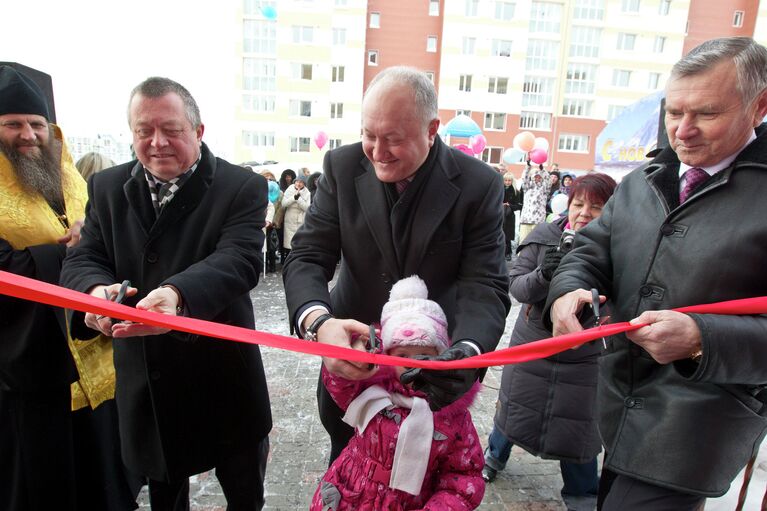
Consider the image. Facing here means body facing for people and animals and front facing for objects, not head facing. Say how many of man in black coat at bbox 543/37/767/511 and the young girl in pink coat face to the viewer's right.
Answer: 0

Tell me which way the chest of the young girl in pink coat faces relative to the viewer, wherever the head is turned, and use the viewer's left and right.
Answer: facing the viewer

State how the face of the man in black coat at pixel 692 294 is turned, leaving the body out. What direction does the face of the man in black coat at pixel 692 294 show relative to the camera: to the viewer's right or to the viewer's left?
to the viewer's left

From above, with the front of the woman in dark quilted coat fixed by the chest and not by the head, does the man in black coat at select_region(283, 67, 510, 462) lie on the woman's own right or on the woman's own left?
on the woman's own right

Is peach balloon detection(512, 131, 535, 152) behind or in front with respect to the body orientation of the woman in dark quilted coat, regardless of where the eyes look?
behind

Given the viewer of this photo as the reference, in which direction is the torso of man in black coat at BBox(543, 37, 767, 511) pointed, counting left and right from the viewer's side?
facing the viewer and to the left of the viewer

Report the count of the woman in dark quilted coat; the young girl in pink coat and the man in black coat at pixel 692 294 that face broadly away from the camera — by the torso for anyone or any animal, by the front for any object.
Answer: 0

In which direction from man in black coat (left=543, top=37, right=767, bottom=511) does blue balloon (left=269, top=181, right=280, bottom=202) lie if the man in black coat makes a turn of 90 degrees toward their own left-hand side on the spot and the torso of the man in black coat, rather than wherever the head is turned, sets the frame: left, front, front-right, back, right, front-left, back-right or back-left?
back

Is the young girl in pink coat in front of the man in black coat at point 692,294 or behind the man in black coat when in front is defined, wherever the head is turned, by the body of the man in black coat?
in front

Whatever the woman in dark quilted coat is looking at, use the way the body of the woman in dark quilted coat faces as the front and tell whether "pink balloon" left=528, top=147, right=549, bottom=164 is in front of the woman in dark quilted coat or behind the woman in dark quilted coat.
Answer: behind

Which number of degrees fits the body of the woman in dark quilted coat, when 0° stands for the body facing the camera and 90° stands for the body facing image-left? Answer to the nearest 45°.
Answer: approximately 315°

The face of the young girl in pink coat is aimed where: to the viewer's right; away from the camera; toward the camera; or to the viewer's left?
toward the camera
